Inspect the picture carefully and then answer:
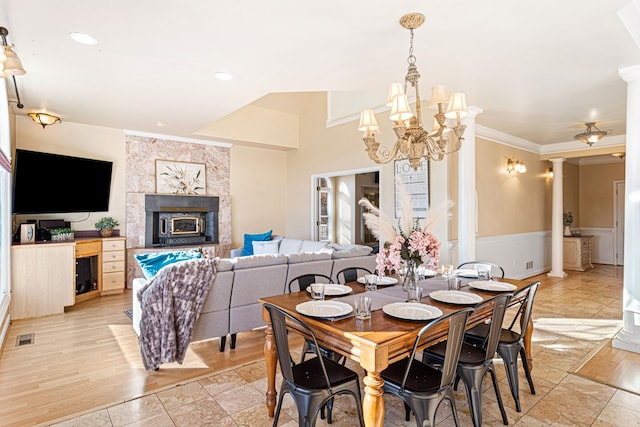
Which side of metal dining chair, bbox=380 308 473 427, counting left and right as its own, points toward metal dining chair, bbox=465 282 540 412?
right

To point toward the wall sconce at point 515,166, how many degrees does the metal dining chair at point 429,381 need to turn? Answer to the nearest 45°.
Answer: approximately 45° to its right

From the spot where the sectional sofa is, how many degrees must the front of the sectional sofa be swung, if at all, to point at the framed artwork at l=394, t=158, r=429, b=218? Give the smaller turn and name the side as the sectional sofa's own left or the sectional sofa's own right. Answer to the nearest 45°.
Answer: approximately 90° to the sectional sofa's own right

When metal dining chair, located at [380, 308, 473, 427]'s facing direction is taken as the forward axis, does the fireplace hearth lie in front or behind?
in front

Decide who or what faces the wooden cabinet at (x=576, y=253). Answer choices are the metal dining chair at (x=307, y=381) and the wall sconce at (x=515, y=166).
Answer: the metal dining chair

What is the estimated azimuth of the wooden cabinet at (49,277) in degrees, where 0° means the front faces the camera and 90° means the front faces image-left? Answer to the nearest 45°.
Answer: approximately 315°

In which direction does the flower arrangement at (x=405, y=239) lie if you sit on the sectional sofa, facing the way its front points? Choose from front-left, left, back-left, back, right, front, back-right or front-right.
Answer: back

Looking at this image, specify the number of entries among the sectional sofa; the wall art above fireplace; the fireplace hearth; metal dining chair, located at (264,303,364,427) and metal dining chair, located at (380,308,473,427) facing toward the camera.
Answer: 2

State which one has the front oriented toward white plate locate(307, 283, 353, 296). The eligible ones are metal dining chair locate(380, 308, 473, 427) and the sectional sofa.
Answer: the metal dining chair

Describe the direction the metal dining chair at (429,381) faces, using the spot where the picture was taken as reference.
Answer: facing away from the viewer and to the left of the viewer

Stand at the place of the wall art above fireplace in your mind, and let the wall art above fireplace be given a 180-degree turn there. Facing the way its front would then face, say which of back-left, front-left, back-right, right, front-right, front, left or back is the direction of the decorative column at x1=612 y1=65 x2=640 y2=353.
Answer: back-right

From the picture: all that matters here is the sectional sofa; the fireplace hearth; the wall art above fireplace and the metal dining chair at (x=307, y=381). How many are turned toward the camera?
2
